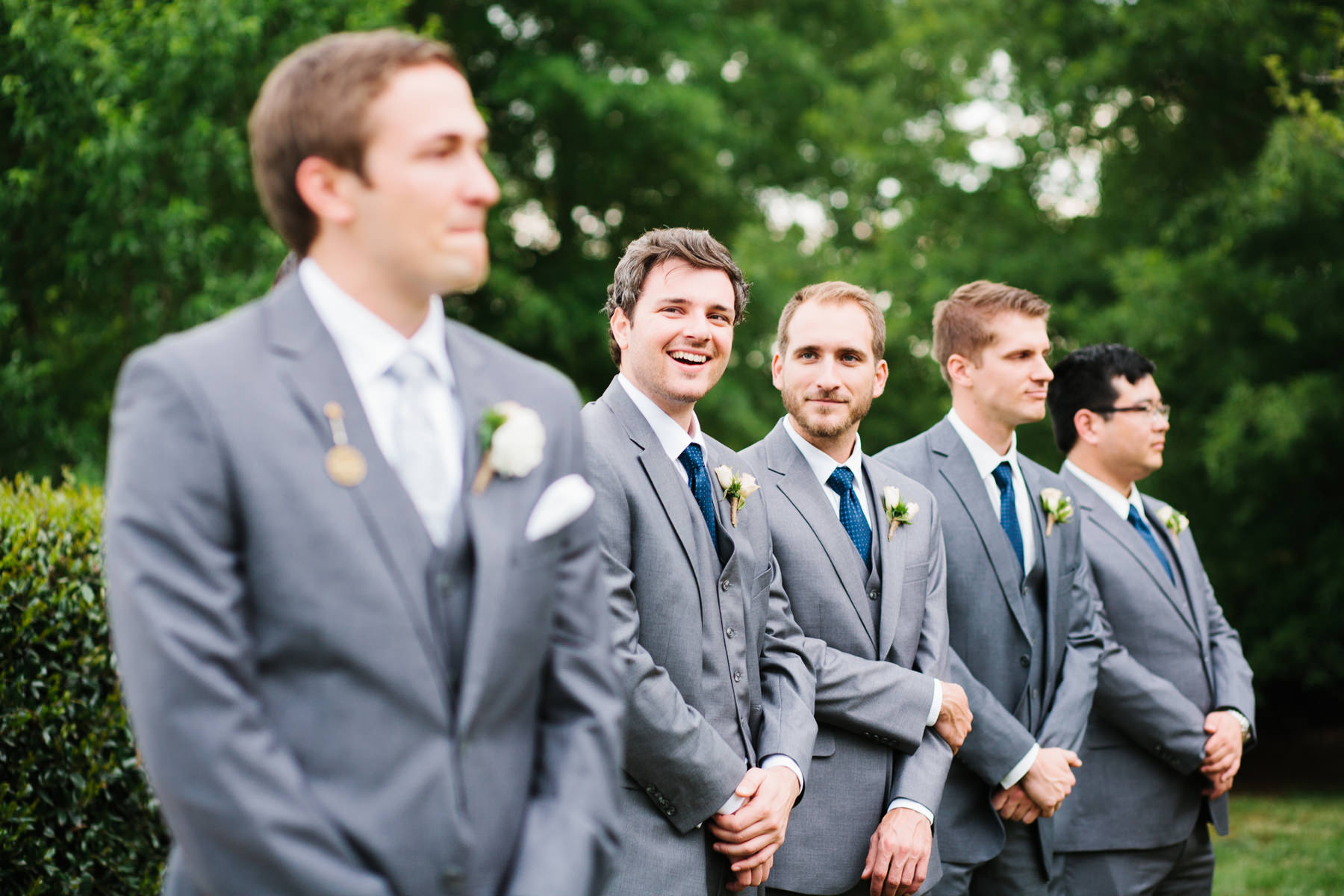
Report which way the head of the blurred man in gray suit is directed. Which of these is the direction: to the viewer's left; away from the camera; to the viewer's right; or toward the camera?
to the viewer's right

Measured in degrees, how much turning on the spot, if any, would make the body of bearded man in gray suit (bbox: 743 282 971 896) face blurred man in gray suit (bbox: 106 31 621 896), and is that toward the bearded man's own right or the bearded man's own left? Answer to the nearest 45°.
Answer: approximately 45° to the bearded man's own right

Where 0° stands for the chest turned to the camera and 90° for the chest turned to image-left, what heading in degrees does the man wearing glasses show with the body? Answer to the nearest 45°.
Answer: approximately 315°

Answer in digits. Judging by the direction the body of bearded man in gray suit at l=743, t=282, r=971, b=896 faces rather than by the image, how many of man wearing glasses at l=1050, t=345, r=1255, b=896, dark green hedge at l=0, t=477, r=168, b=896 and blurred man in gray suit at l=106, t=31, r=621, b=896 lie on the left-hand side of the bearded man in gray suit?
1

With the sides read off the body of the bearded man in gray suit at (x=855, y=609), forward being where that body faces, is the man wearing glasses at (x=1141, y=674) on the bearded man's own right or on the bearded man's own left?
on the bearded man's own left

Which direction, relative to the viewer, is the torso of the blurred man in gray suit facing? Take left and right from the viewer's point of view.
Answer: facing the viewer and to the right of the viewer

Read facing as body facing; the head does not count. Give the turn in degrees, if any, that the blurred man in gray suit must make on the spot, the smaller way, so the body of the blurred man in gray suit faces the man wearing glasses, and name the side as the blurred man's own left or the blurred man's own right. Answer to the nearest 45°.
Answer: approximately 90° to the blurred man's own left

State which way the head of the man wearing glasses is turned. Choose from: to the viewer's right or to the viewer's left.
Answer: to the viewer's right

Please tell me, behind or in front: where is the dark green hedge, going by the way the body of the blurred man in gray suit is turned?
behind
